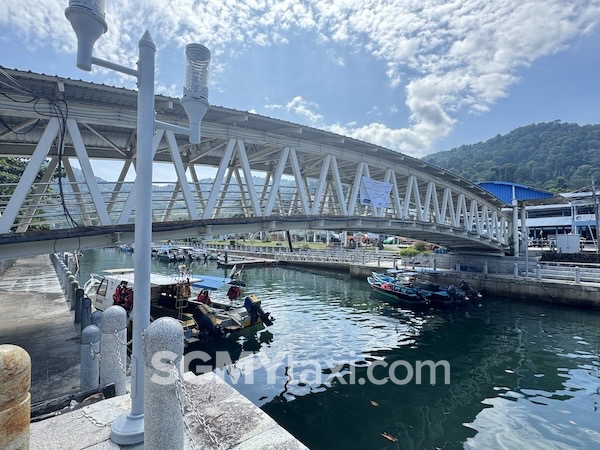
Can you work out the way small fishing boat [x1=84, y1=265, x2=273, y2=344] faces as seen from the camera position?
facing away from the viewer and to the left of the viewer

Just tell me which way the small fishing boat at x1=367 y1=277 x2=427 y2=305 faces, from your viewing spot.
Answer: facing away from the viewer and to the left of the viewer

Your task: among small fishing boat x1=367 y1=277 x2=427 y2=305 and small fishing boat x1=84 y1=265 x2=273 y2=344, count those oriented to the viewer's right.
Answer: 0

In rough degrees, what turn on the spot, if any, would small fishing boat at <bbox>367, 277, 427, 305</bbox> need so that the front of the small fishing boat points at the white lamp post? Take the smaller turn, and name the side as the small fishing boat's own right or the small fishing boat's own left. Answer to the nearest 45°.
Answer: approximately 135° to the small fishing boat's own left

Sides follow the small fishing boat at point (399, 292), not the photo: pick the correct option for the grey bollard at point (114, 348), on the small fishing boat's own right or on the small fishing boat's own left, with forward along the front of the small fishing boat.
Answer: on the small fishing boat's own left

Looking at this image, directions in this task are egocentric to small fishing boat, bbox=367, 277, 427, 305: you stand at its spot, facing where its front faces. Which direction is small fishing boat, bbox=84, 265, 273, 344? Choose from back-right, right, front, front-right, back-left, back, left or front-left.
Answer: left

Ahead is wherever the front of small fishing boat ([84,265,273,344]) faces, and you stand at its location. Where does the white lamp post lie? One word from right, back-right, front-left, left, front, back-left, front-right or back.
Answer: back-left

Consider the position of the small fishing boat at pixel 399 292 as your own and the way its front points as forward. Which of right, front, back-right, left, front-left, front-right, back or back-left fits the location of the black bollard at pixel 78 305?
left

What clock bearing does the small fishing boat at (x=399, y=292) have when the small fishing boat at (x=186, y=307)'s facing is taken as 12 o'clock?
the small fishing boat at (x=399, y=292) is roughly at 4 o'clock from the small fishing boat at (x=186, y=307).

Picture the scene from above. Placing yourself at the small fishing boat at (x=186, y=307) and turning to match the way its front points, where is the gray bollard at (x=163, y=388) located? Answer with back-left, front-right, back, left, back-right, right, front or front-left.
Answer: back-left
